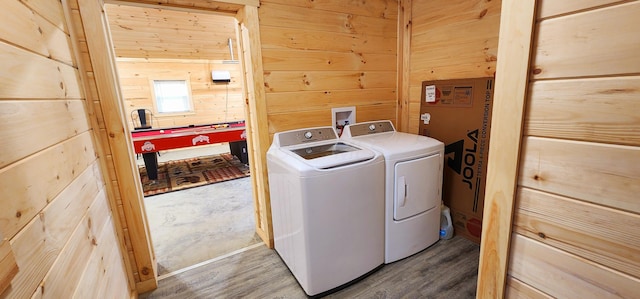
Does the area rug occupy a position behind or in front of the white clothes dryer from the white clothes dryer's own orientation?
behind

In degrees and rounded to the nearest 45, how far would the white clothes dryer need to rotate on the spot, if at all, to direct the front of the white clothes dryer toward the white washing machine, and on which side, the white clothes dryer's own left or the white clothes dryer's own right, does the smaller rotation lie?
approximately 90° to the white clothes dryer's own right

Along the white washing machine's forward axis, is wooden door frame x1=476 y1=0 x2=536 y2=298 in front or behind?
in front

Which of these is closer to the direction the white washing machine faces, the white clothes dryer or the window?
the white clothes dryer

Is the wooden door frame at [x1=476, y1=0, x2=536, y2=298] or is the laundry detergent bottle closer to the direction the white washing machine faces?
the wooden door frame

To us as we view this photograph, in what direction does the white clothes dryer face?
facing the viewer and to the right of the viewer

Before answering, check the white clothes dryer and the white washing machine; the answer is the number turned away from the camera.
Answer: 0

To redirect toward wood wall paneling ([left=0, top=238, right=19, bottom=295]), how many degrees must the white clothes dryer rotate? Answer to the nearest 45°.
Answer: approximately 90° to its right

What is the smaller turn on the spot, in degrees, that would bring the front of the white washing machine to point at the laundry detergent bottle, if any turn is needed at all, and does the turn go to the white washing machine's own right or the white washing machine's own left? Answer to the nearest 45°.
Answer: approximately 90° to the white washing machine's own left

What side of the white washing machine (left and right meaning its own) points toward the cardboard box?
left

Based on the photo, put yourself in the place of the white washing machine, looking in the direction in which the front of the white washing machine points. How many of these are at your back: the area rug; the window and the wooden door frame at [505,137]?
2

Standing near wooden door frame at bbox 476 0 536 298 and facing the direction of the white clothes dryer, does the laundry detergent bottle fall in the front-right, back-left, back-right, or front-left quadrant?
front-right

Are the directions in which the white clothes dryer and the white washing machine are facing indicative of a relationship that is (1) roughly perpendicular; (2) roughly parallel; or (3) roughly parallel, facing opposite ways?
roughly parallel

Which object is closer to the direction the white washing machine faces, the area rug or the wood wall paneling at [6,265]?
the wood wall paneling
